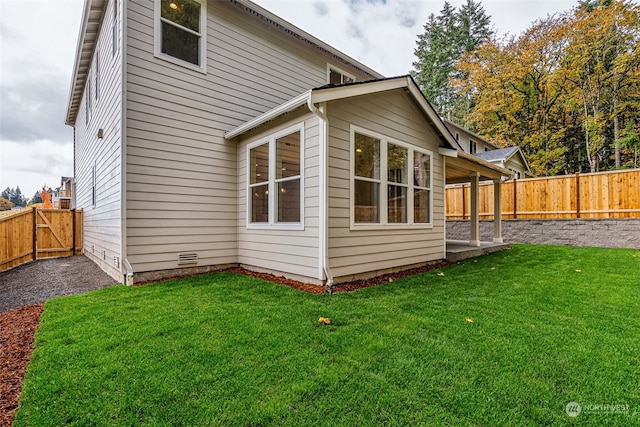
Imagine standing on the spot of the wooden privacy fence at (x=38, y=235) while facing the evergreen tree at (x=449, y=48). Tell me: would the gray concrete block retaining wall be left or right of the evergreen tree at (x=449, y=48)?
right

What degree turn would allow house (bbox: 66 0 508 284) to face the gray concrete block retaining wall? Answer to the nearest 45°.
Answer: approximately 135° to its right

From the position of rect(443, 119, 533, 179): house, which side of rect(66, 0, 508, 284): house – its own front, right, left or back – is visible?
right

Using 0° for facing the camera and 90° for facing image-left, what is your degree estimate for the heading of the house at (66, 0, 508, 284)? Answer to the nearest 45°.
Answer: approximately 135°
